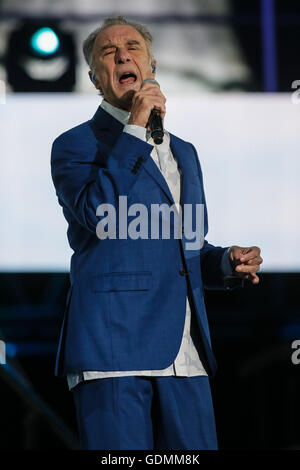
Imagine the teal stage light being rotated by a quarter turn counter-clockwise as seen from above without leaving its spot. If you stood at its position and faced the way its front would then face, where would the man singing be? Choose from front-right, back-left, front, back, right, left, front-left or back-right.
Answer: right

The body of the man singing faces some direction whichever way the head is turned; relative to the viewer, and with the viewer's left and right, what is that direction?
facing the viewer and to the right of the viewer

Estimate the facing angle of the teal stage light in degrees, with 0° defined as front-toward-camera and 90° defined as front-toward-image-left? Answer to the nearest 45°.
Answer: approximately 0°
